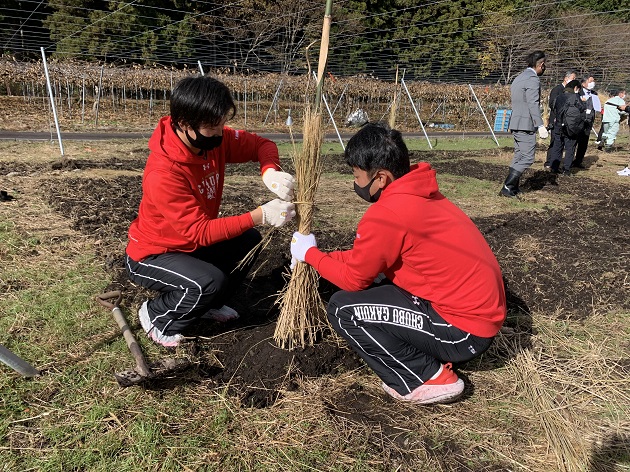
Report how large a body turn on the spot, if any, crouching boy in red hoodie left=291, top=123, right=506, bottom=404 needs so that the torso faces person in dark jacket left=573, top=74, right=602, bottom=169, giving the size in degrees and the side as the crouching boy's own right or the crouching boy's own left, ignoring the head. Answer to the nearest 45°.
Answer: approximately 90° to the crouching boy's own right

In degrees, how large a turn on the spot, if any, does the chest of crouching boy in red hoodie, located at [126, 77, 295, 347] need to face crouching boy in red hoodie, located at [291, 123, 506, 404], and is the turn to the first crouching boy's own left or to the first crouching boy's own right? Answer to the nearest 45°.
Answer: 0° — they already face them

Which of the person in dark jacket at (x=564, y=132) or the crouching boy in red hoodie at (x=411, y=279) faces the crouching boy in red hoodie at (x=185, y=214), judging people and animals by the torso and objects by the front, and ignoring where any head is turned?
the crouching boy in red hoodie at (x=411, y=279)

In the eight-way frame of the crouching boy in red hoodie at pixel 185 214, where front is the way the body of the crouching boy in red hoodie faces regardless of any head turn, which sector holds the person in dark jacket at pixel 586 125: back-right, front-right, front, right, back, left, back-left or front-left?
left

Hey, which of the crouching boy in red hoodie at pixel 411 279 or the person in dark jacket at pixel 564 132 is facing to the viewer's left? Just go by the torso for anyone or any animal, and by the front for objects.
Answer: the crouching boy in red hoodie

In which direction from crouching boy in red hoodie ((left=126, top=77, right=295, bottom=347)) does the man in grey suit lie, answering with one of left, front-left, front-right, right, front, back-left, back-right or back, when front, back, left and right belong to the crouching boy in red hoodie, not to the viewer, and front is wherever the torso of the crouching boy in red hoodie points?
left

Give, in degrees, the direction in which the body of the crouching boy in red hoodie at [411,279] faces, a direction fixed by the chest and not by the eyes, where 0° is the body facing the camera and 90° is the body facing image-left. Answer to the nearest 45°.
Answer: approximately 90°

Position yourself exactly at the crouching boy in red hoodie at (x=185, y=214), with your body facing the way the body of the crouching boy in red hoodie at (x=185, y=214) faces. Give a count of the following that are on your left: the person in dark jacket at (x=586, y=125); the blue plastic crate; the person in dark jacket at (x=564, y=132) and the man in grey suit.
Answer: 4

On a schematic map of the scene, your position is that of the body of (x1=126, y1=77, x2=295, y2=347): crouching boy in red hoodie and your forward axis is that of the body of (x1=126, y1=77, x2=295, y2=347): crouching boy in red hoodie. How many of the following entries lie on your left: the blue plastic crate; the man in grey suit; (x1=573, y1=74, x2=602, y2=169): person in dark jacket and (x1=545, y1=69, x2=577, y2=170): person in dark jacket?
4

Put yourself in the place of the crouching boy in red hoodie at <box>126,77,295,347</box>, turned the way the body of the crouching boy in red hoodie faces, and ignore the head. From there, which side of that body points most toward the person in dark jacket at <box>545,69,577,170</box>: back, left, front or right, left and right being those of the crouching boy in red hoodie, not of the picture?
left

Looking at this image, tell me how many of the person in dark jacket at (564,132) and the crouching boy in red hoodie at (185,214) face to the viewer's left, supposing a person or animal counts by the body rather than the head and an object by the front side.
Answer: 0

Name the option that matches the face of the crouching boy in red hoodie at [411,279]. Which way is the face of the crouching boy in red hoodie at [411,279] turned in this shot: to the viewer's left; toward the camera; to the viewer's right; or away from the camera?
to the viewer's left

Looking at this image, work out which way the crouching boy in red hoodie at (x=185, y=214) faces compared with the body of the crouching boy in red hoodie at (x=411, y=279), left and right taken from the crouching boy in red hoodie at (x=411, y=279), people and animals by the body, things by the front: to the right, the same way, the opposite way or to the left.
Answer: the opposite way

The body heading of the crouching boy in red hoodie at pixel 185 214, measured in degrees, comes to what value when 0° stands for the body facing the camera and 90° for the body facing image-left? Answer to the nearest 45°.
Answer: approximately 315°
